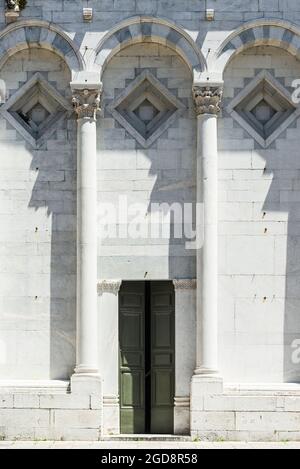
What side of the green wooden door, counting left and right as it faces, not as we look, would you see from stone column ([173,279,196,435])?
left

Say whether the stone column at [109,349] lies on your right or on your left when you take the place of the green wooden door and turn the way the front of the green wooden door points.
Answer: on your right
